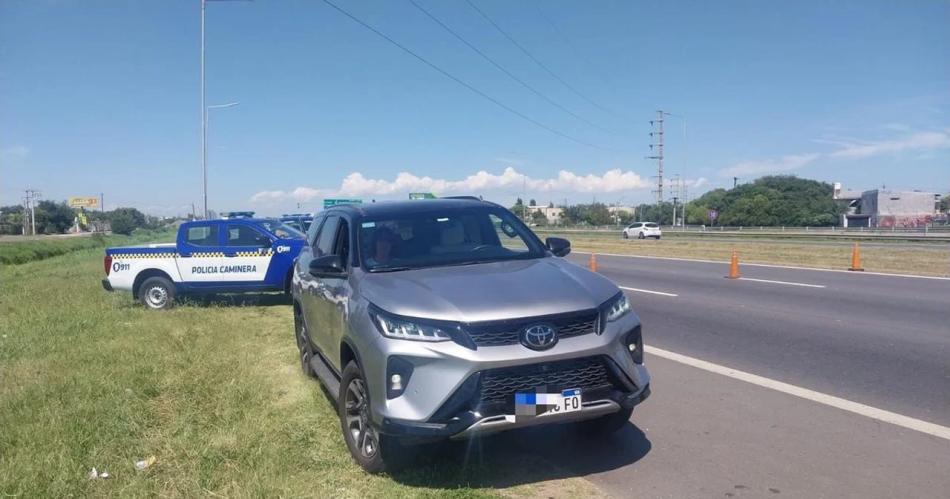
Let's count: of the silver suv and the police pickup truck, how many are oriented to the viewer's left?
0

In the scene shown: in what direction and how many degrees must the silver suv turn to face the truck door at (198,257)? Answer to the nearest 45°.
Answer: approximately 180°

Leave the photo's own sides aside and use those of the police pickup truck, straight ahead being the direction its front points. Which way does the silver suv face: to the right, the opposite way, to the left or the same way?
to the right

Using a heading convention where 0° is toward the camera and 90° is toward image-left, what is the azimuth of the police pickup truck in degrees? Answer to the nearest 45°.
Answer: approximately 270°

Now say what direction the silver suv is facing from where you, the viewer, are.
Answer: facing the viewer and to the right of the viewer

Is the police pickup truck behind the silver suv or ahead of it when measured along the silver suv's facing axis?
behind

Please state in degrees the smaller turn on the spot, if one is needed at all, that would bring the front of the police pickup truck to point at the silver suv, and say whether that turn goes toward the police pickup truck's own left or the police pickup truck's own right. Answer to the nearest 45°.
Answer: approximately 90° to the police pickup truck's own right

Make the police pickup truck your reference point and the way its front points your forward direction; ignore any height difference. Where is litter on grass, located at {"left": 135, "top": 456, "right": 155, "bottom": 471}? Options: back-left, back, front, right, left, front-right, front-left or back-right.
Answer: right
